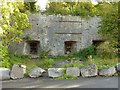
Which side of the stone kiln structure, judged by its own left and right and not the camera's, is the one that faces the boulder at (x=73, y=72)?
front

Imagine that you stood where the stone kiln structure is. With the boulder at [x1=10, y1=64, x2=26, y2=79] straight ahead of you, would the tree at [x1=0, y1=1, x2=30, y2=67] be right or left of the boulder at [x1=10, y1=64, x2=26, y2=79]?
right

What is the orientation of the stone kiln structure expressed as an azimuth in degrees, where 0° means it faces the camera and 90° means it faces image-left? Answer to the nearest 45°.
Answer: approximately 0°

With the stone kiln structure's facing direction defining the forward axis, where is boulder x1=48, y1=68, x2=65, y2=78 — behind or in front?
in front

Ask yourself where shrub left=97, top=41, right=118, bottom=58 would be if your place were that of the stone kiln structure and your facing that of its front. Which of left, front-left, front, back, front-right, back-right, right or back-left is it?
front-left

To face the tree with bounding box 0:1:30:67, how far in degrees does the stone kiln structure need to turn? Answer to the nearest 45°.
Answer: approximately 45° to its right

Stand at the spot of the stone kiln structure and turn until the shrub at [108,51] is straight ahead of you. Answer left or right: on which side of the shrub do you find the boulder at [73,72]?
right

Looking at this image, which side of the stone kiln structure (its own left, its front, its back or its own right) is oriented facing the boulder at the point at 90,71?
front

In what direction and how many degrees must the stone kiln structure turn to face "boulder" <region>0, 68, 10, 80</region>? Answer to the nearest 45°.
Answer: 0° — it already faces it

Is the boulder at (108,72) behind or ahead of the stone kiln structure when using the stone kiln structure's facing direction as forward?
ahead
